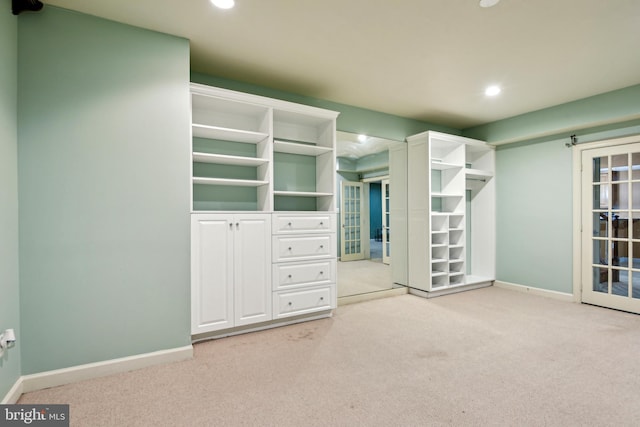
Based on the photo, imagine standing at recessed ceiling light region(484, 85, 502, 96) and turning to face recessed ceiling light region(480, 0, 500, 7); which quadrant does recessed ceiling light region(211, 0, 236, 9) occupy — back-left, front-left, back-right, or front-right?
front-right

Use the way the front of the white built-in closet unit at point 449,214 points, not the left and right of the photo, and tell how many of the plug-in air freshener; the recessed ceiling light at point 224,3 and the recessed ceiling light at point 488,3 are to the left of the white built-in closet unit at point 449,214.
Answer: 0

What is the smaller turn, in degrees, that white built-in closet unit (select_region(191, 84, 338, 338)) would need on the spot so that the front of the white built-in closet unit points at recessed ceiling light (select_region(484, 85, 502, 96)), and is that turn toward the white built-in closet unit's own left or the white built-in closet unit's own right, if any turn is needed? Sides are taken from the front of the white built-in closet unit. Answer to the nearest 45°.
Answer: approximately 45° to the white built-in closet unit's own left

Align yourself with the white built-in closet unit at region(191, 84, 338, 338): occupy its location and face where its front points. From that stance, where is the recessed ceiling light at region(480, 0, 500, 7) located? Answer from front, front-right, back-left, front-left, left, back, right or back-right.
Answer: front

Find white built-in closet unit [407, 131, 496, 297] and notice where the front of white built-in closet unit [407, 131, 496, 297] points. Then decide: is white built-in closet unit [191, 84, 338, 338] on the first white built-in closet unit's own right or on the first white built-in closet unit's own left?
on the first white built-in closet unit's own right

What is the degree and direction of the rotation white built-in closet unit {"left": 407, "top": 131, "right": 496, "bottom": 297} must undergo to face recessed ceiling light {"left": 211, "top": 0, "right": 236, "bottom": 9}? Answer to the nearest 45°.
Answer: approximately 90° to its right

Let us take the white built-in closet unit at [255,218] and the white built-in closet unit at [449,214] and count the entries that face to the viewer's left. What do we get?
0

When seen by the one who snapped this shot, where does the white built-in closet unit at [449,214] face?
facing the viewer and to the right of the viewer

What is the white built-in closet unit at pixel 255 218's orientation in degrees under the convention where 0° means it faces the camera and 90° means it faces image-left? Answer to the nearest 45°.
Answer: approximately 315°

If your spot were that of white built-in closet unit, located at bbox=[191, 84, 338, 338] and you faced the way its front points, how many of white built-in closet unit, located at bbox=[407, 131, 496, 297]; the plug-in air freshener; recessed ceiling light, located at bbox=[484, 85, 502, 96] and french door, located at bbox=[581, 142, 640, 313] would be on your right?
1

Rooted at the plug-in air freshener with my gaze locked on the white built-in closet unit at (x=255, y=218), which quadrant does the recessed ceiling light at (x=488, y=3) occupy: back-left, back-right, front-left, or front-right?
front-right

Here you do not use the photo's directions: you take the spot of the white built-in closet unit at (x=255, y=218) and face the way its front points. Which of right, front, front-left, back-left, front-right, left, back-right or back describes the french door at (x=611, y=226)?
front-left
